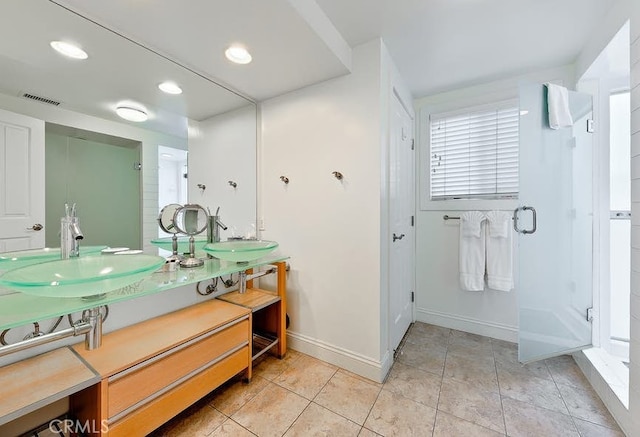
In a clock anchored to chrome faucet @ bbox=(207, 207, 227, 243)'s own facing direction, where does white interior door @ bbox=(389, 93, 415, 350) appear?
The white interior door is roughly at 11 o'clock from the chrome faucet.

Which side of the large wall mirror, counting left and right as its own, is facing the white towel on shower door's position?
front

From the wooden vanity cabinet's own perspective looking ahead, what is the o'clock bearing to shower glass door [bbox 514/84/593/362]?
The shower glass door is roughly at 11 o'clock from the wooden vanity cabinet.

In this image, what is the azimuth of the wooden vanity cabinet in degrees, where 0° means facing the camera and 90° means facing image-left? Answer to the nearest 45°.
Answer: approximately 315°

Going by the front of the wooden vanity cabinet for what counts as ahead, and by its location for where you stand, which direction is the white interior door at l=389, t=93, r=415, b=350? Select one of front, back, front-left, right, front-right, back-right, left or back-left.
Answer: front-left

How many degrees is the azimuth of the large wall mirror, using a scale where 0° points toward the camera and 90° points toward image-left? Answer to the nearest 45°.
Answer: approximately 315°

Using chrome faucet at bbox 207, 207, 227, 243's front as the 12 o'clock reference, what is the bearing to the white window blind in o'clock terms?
The white window blind is roughly at 11 o'clock from the chrome faucet.

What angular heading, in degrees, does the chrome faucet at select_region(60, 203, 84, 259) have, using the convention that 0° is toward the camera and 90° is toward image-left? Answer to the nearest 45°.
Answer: approximately 315°

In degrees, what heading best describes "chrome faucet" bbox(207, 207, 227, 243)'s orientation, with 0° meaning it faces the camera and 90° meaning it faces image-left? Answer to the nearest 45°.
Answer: approximately 315°
